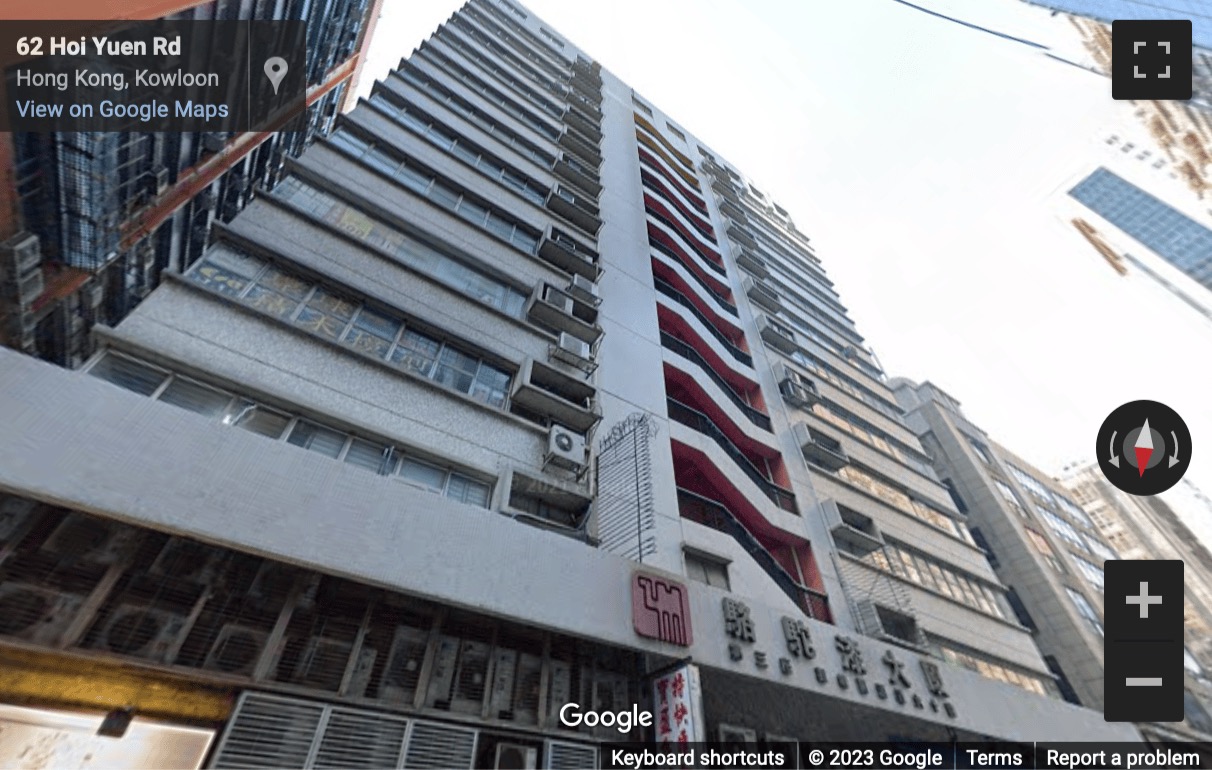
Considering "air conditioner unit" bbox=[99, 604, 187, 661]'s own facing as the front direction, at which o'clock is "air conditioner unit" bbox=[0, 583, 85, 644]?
"air conditioner unit" bbox=[0, 583, 85, 644] is roughly at 3 o'clock from "air conditioner unit" bbox=[99, 604, 187, 661].

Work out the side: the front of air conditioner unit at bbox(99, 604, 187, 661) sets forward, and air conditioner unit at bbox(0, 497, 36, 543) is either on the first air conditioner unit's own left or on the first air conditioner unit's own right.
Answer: on the first air conditioner unit's own right

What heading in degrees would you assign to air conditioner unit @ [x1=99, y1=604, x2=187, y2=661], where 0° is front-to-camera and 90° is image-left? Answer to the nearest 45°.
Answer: approximately 0°
